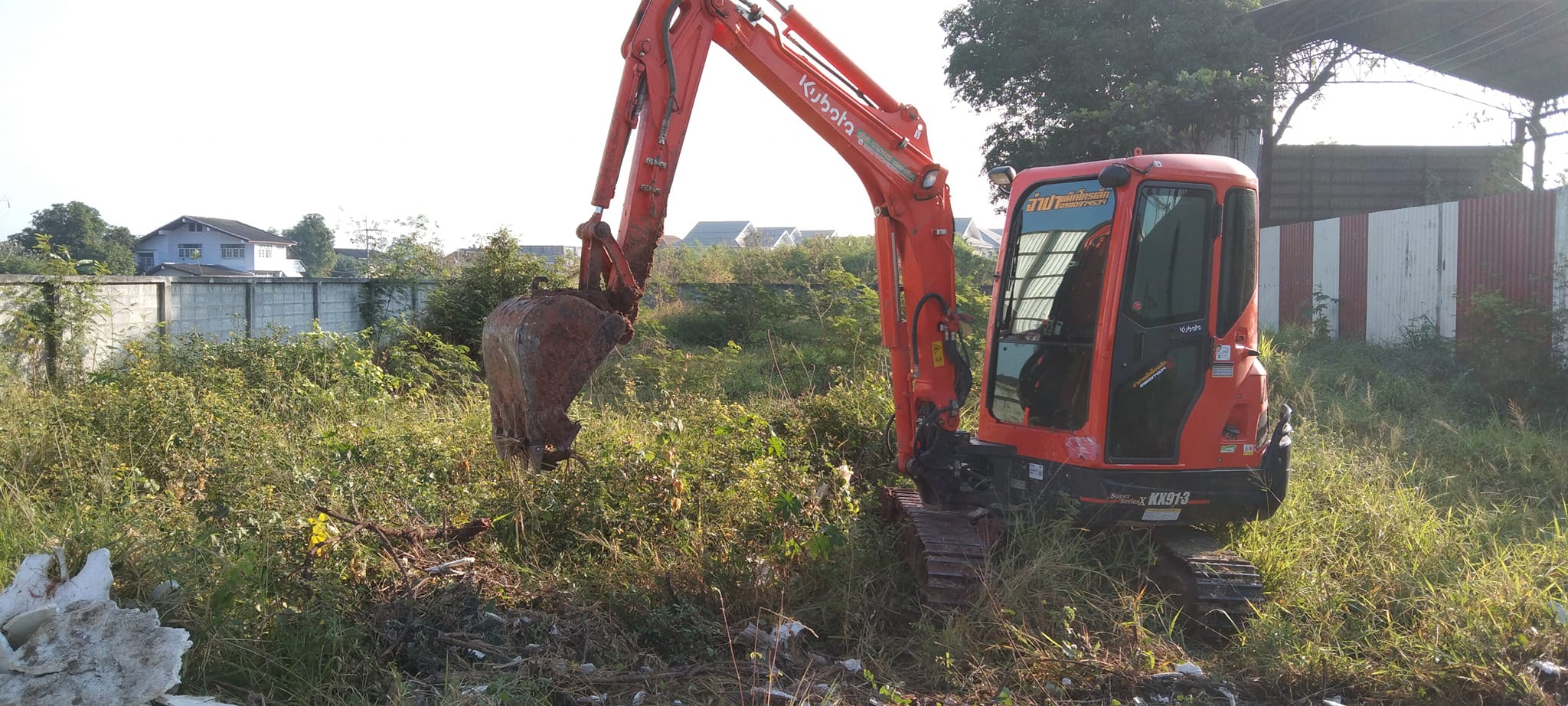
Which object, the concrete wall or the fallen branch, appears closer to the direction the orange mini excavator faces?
the fallen branch

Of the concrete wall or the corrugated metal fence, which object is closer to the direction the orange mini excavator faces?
the concrete wall

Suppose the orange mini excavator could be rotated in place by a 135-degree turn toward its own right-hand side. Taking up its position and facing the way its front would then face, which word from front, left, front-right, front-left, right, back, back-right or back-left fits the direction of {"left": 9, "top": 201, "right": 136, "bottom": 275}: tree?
front-left

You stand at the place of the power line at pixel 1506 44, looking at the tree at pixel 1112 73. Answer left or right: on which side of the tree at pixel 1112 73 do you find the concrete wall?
left

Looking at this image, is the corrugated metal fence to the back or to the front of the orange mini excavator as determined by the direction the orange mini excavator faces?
to the back

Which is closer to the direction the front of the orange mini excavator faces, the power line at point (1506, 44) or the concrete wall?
the concrete wall

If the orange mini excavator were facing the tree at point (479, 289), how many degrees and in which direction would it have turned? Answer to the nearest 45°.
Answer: approximately 90° to its right

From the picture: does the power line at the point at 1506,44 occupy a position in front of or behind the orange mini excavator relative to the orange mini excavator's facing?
behind

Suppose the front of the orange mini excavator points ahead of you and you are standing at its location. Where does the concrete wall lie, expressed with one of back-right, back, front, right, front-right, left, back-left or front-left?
right

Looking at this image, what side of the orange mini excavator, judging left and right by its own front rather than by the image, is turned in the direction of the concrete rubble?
front

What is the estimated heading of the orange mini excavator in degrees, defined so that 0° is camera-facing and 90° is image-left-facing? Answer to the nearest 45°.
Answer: approximately 45°
